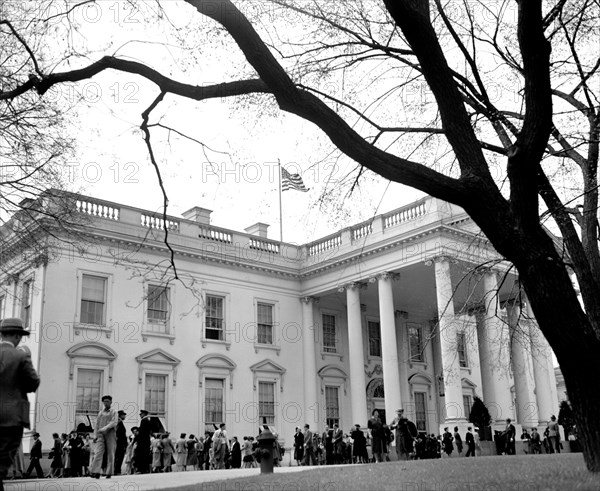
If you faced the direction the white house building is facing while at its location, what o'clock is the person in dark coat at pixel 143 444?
The person in dark coat is roughly at 2 o'clock from the white house building.

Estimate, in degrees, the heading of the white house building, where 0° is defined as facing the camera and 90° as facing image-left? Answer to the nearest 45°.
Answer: approximately 315°

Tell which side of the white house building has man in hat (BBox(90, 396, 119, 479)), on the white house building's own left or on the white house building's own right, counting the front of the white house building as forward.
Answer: on the white house building's own right

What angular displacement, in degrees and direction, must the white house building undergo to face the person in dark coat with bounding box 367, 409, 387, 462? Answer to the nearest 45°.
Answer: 0° — it already faces them

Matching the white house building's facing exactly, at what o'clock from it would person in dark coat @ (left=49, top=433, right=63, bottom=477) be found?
The person in dark coat is roughly at 3 o'clock from the white house building.

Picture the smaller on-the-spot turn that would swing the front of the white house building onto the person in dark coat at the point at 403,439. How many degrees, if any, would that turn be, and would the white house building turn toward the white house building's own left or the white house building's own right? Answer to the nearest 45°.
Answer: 0° — it already faces them

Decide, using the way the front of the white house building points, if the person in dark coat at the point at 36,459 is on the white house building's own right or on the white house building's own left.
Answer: on the white house building's own right
